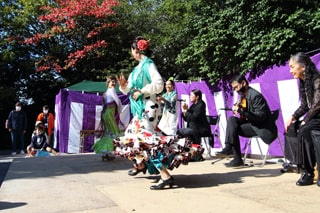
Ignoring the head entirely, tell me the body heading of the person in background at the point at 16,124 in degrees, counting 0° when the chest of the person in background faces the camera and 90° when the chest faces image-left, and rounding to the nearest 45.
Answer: approximately 0°

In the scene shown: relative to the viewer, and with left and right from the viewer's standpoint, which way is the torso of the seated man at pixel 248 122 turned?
facing to the left of the viewer

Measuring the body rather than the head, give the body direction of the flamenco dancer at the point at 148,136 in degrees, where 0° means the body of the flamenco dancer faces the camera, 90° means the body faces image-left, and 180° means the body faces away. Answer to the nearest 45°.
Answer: approximately 90°

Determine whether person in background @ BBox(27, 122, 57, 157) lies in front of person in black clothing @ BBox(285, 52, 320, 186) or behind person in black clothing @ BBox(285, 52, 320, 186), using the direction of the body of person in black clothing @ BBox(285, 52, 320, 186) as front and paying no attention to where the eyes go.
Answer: in front

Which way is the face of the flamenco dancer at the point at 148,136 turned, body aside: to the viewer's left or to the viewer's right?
to the viewer's left

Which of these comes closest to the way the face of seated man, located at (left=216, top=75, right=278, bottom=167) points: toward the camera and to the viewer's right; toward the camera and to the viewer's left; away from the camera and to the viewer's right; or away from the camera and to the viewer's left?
toward the camera and to the viewer's left

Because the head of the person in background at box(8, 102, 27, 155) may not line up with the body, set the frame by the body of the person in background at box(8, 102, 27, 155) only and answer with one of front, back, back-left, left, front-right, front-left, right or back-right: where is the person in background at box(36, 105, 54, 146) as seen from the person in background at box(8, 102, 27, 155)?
front-left

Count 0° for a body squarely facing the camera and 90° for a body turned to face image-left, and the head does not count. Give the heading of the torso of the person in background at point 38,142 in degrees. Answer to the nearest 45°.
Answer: approximately 0°

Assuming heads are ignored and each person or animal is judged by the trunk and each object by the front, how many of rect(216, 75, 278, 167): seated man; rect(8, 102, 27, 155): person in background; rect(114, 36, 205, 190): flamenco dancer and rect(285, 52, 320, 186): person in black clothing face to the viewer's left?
3
